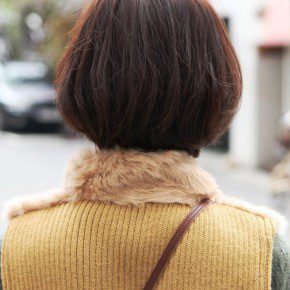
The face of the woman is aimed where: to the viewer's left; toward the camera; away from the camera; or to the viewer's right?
away from the camera

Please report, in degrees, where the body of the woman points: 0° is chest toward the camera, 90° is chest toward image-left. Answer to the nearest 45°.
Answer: approximately 180°

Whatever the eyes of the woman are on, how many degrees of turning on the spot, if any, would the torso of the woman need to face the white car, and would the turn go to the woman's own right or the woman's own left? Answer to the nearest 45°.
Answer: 0° — they already face it
